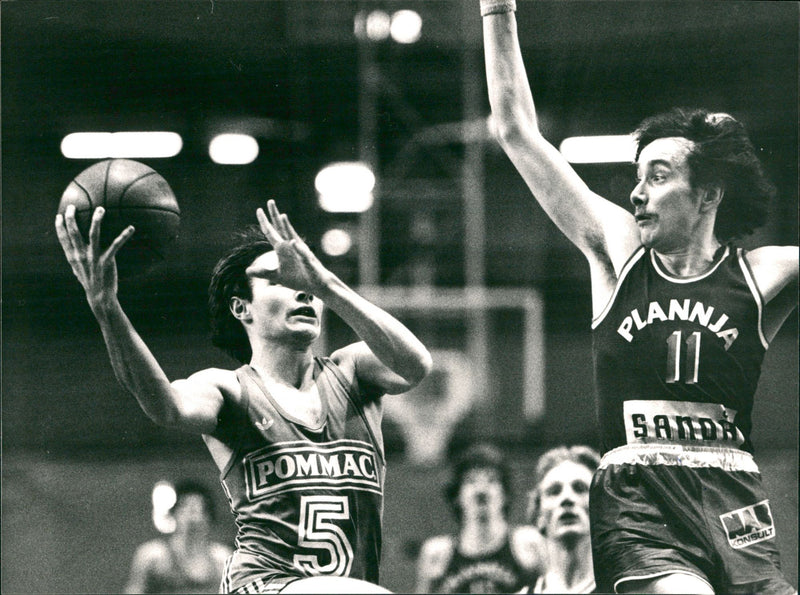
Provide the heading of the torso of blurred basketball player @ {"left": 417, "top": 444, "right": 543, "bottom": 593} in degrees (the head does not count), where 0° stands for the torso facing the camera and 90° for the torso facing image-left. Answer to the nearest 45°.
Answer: approximately 0°

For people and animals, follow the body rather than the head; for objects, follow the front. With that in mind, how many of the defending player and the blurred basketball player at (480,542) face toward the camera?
2

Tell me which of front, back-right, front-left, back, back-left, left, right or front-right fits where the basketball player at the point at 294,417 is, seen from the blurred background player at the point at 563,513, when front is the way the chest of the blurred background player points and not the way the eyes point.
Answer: front-right

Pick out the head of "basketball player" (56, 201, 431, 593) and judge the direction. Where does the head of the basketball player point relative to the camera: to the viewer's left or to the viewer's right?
to the viewer's right

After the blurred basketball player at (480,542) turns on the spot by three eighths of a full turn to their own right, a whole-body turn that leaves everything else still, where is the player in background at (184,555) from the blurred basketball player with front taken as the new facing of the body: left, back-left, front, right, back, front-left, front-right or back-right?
front-left

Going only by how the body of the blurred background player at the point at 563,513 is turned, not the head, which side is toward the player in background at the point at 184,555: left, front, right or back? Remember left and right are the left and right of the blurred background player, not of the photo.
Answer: right

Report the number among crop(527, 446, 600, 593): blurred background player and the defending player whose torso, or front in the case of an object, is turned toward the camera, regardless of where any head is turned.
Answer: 2
